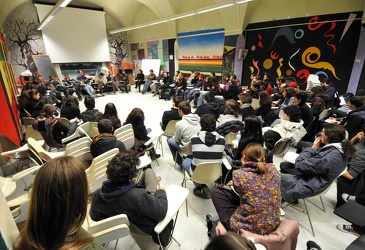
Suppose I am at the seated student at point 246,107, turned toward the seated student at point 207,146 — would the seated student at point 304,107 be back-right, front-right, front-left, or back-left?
back-left

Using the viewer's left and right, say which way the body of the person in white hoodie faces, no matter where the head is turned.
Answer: facing away from the viewer and to the left of the viewer

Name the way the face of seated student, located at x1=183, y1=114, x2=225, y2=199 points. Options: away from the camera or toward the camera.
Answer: away from the camera

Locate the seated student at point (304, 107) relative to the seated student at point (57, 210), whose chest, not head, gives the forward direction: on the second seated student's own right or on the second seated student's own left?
on the second seated student's own right

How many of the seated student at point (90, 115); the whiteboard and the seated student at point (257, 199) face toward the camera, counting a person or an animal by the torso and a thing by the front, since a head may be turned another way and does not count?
1

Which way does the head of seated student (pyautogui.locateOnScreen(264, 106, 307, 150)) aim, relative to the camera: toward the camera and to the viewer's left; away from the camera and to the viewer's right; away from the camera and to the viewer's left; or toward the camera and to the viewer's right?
away from the camera and to the viewer's left

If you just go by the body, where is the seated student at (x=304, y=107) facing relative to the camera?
to the viewer's left

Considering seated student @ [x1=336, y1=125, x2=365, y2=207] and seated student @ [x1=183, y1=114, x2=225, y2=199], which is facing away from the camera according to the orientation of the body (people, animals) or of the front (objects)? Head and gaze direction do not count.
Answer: seated student @ [x1=183, y1=114, x2=225, y2=199]

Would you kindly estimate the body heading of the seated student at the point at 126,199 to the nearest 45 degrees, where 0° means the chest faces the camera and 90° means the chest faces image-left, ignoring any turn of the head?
approximately 225°

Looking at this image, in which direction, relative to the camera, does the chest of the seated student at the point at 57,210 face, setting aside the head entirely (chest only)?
away from the camera

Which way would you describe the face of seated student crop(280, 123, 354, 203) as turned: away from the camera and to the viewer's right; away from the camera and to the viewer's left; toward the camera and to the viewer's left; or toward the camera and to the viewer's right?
away from the camera and to the viewer's left

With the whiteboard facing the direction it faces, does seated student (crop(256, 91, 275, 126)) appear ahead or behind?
ahead
